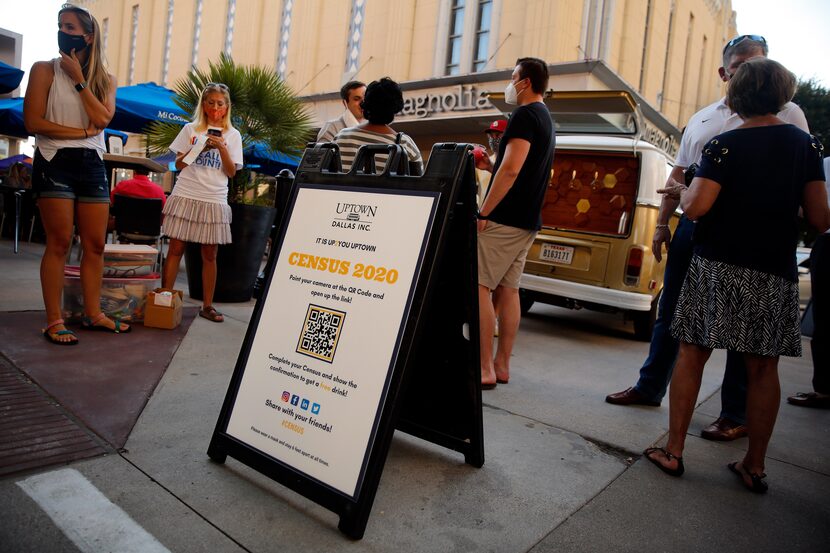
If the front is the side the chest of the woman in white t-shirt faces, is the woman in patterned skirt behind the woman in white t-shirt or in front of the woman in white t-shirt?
in front

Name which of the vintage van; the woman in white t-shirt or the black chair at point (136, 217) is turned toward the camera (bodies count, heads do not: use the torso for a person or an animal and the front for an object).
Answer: the woman in white t-shirt

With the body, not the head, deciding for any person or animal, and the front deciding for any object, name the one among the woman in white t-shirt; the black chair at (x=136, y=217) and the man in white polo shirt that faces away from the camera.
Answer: the black chair

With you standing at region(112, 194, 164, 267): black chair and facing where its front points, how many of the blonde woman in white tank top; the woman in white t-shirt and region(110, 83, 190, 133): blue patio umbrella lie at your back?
2

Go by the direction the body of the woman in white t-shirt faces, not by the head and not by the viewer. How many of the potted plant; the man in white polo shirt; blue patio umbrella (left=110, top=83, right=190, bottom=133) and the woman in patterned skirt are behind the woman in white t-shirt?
2

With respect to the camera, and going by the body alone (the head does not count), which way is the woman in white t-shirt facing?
toward the camera

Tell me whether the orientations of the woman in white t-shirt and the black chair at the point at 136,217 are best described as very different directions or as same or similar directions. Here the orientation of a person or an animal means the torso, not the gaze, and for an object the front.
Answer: very different directions

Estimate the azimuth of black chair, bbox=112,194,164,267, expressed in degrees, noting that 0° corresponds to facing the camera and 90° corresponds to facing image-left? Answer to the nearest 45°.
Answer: approximately 180°

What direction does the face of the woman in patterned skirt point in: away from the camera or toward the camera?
away from the camera

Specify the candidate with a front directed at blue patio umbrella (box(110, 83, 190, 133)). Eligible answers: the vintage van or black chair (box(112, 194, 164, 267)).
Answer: the black chair

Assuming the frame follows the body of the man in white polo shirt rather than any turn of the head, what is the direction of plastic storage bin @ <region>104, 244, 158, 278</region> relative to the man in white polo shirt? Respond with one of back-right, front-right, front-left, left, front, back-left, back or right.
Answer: front-right

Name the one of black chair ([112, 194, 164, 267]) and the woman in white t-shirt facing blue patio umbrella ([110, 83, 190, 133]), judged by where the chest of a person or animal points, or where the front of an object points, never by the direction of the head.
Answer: the black chair

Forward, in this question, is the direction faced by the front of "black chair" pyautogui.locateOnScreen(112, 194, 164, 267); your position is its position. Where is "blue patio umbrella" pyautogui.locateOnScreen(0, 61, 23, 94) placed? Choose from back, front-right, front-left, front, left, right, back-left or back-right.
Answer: left

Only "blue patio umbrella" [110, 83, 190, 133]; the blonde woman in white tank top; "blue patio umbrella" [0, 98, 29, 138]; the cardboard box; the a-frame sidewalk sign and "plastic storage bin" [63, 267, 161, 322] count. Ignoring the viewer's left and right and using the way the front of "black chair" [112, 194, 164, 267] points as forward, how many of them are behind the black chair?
4
